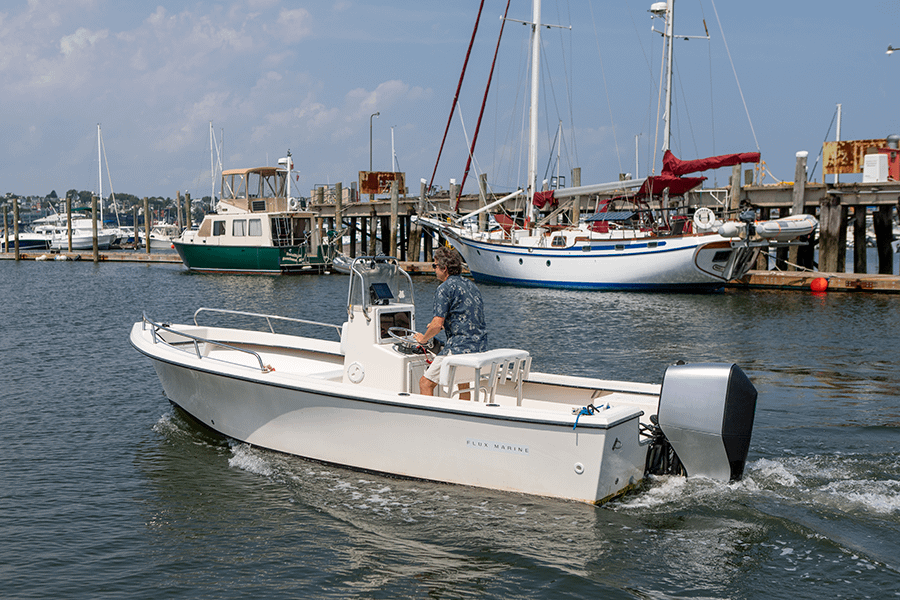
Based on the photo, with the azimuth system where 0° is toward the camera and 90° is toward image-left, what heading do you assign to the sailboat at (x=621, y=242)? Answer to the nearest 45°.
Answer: approximately 135°

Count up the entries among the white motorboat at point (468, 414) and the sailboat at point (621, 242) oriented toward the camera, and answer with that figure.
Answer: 0

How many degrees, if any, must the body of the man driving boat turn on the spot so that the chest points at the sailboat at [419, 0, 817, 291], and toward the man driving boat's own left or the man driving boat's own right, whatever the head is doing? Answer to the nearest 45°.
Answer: approximately 45° to the man driving boat's own right

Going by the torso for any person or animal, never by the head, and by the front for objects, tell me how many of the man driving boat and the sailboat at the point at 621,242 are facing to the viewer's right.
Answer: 0

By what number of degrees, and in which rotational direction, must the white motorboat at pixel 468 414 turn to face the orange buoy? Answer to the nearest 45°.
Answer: approximately 90° to its right

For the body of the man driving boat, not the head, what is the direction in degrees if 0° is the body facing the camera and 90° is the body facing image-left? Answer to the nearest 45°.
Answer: approximately 135°

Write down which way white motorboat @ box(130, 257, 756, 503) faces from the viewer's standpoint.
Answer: facing away from the viewer and to the left of the viewer

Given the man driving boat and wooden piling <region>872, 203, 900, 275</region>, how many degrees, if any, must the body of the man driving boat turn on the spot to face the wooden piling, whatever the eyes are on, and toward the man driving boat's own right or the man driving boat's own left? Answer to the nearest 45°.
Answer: approximately 90° to the man driving boat's own right

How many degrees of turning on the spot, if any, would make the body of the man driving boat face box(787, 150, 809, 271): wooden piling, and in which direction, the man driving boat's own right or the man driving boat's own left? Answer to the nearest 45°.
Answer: approximately 90° to the man driving boat's own right

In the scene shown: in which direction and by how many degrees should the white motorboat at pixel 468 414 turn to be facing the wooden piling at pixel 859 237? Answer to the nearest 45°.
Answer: approximately 90° to its right

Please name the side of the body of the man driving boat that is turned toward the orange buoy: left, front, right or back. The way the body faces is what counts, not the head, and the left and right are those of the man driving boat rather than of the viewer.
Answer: right
